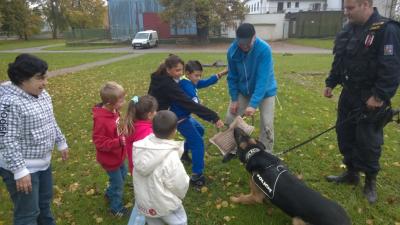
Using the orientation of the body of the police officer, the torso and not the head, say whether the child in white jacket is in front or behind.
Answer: in front

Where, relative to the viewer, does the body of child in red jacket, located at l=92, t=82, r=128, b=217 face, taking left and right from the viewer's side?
facing to the right of the viewer

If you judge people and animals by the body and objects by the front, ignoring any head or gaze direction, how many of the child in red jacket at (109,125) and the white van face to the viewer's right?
1

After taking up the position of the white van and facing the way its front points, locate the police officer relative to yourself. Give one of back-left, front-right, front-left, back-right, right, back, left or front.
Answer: front-left

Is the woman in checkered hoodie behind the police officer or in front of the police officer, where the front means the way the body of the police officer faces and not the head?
in front

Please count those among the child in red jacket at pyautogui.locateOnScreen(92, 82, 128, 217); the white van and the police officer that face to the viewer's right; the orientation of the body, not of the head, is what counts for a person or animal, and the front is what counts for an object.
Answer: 1

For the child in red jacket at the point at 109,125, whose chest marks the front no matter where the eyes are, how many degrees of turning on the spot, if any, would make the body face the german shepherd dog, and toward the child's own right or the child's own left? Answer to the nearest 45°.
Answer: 0° — they already face it

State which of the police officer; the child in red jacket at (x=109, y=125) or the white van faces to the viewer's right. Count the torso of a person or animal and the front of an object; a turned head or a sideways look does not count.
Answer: the child in red jacket

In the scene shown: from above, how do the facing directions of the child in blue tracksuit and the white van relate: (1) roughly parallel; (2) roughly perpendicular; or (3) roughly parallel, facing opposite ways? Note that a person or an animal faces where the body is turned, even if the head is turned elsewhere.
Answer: roughly perpendicular

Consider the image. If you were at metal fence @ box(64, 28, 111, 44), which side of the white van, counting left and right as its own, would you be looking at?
right

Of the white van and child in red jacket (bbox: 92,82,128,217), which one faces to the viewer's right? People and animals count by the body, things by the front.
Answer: the child in red jacket

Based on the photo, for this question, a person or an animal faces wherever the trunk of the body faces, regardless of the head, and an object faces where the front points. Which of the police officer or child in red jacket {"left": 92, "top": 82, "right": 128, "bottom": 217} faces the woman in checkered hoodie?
the police officer

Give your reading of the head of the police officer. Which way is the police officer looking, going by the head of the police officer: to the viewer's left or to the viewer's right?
to the viewer's left
